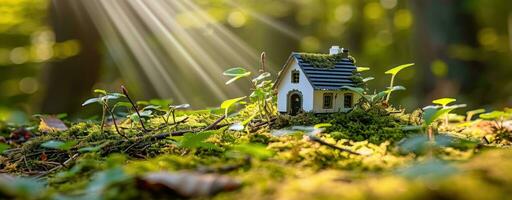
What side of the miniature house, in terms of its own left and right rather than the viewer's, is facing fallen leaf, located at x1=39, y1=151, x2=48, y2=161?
front

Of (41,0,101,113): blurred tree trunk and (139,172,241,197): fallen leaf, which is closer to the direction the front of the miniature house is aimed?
the fallen leaf

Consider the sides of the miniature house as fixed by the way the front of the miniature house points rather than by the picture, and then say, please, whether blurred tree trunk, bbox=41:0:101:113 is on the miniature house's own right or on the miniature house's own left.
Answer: on the miniature house's own right

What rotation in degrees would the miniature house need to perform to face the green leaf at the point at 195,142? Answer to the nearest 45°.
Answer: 0° — it already faces it

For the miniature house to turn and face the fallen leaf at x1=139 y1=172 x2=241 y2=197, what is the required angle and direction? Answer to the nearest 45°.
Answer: approximately 45° to its left

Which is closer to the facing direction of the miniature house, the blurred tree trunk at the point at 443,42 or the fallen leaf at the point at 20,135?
the fallen leaf

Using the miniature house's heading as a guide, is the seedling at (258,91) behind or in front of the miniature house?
in front

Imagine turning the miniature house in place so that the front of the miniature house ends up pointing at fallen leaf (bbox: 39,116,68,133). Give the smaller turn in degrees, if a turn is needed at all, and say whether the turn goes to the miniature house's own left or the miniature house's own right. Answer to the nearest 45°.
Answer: approximately 45° to the miniature house's own right

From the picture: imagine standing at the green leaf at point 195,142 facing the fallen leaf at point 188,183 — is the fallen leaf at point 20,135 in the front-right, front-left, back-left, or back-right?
back-right
